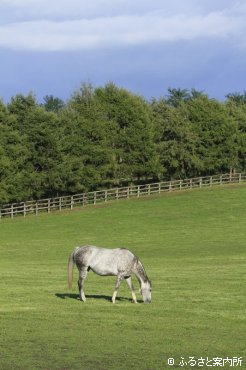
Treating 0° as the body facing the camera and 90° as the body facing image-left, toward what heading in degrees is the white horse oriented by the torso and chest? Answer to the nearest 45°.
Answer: approximately 270°
